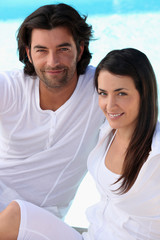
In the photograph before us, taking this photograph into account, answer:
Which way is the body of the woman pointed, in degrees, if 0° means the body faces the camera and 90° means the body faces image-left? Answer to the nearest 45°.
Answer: approximately 45°

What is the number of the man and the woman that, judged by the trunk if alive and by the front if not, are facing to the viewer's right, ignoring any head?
0

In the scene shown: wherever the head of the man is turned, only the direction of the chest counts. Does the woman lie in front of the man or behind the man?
in front

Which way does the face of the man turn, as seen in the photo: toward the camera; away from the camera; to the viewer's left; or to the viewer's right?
toward the camera

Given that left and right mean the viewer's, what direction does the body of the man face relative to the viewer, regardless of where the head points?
facing the viewer

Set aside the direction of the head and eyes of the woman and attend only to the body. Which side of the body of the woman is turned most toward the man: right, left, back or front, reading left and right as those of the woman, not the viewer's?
right
